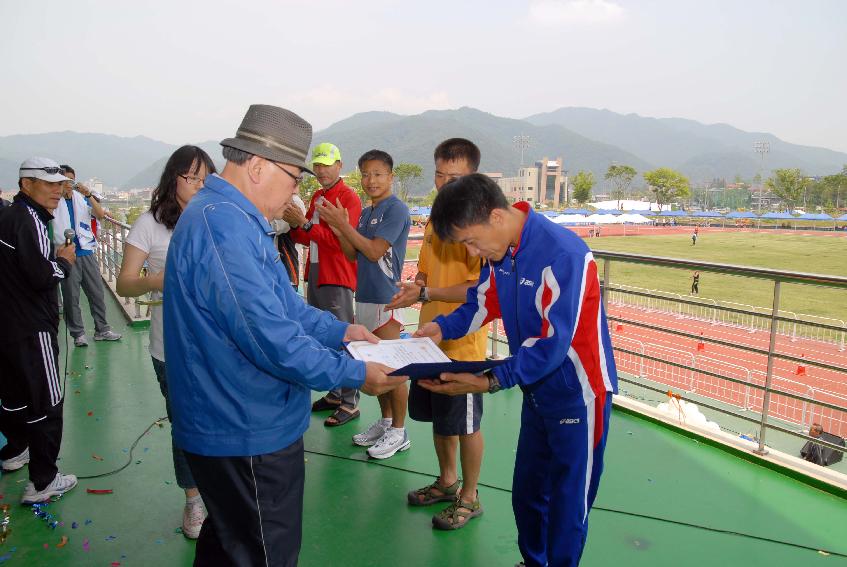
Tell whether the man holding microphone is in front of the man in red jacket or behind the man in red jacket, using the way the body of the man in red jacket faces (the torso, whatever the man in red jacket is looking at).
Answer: in front

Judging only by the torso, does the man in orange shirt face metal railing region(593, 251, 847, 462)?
no

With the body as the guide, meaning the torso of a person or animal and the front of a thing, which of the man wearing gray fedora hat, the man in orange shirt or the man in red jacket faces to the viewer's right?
the man wearing gray fedora hat

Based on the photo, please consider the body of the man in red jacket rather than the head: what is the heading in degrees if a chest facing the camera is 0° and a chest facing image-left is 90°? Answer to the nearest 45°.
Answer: approximately 45°

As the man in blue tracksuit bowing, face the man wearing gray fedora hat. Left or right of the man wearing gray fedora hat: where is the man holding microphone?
right

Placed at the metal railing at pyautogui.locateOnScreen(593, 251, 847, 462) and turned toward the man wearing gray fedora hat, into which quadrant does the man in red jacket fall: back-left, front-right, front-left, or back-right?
front-right

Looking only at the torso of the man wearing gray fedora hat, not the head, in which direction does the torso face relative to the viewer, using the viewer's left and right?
facing to the right of the viewer

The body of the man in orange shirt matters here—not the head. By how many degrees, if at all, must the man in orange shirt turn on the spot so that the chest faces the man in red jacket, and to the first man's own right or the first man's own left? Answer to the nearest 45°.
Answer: approximately 90° to the first man's own right

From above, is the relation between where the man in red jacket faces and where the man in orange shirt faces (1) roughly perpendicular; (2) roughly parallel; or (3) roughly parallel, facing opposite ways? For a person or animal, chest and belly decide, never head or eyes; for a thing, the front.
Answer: roughly parallel

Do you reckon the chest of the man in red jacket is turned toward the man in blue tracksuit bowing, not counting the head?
no

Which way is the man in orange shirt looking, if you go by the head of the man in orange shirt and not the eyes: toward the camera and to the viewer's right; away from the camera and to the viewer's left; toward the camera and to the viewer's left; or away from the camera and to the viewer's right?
toward the camera and to the viewer's left

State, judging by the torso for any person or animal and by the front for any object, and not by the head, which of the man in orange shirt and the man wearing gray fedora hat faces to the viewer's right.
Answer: the man wearing gray fedora hat

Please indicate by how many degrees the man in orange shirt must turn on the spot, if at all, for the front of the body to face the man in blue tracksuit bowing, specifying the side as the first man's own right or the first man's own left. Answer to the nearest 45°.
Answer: approximately 45° to the first man's own left

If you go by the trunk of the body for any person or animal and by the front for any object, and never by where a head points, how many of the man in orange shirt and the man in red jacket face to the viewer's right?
0

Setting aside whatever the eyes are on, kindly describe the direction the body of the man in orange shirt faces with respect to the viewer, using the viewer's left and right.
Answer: facing the viewer and to the left of the viewer

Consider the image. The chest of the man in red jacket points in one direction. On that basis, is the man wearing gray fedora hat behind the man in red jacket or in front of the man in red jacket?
in front

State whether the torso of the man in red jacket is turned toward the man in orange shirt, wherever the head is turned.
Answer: no

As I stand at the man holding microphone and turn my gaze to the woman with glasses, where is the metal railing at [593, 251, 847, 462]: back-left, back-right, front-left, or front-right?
front-left
